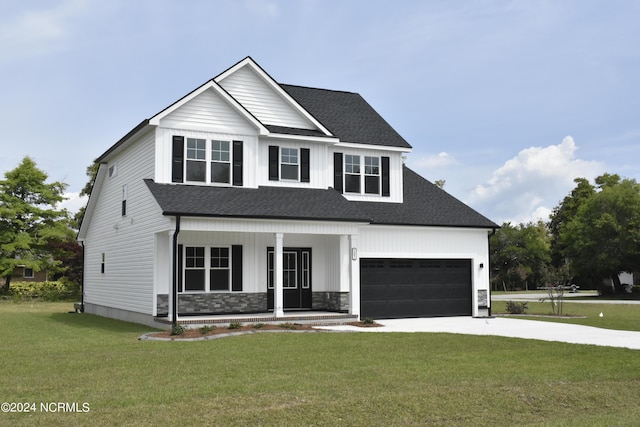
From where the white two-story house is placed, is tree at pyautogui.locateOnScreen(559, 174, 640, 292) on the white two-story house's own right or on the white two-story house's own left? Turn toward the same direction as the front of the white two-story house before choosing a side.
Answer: on the white two-story house's own left

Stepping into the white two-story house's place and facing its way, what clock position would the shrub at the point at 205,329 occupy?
The shrub is roughly at 2 o'clock from the white two-story house.

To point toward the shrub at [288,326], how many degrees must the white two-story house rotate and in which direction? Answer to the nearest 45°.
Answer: approximately 45° to its right

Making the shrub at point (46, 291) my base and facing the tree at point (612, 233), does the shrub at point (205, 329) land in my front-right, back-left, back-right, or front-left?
front-right

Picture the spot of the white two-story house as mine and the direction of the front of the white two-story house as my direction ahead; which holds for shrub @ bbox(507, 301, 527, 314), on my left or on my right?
on my left

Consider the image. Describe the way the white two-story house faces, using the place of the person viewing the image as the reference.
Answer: facing the viewer and to the right of the viewer

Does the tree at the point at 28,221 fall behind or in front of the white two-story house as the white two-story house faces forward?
behind
